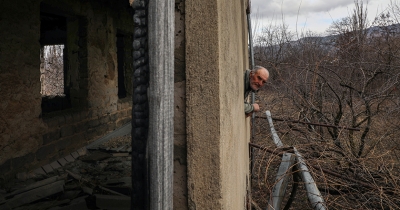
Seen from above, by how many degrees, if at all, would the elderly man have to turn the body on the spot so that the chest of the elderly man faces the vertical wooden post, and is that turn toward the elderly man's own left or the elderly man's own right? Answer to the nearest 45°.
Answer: approximately 45° to the elderly man's own right
